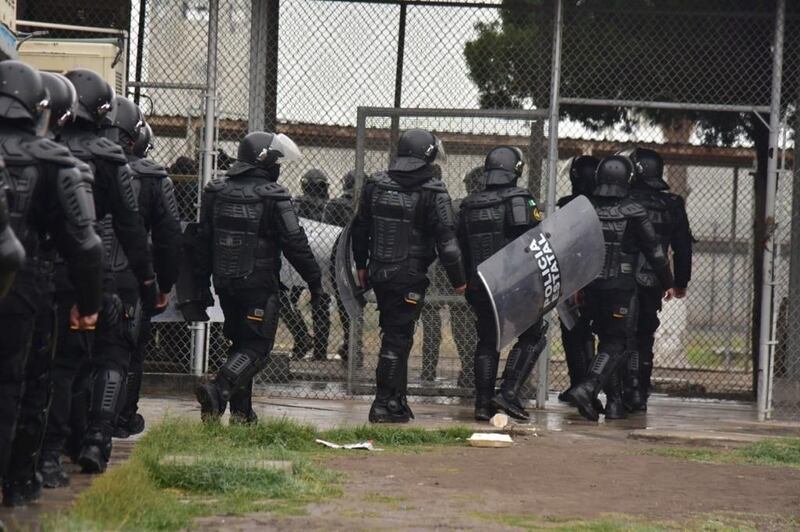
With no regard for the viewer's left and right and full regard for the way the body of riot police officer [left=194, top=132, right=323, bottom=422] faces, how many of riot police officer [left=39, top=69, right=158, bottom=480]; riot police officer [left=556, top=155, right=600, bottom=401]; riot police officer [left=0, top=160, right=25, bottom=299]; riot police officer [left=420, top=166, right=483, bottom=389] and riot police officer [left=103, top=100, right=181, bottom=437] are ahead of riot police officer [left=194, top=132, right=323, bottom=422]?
2

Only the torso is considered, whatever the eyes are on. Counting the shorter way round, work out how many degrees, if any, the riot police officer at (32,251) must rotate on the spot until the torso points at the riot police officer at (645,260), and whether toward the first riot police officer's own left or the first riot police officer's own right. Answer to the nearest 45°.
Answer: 0° — they already face them

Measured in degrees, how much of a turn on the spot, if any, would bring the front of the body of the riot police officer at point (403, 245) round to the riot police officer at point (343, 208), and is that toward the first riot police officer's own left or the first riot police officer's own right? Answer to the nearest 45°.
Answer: approximately 45° to the first riot police officer's own left

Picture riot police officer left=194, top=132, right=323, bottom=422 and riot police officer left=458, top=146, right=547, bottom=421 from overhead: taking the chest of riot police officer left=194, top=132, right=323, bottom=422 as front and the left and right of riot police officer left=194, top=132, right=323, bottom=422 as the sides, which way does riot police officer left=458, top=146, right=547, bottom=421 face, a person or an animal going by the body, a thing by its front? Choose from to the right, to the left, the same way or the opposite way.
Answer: the same way

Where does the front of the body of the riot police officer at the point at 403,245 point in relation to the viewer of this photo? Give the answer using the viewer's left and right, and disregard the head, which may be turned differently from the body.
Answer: facing away from the viewer and to the right of the viewer

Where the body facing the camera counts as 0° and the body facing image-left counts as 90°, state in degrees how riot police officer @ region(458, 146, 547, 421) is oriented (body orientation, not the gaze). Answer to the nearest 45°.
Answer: approximately 225°

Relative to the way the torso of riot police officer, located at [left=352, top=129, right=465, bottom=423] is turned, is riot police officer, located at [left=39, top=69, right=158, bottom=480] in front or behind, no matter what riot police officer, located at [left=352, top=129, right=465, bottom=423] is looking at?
behind

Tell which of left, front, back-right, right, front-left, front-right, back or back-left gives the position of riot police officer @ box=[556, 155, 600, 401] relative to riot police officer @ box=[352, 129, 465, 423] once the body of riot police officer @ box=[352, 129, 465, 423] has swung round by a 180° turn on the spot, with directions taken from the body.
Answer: back

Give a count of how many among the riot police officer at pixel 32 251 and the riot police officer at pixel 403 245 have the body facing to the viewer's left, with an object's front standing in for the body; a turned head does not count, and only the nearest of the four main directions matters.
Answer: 0

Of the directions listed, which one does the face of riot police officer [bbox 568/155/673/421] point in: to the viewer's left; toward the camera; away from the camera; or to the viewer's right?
away from the camera

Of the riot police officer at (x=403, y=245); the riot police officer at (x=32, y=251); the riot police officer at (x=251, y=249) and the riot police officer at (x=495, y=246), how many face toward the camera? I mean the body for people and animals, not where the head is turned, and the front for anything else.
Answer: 0

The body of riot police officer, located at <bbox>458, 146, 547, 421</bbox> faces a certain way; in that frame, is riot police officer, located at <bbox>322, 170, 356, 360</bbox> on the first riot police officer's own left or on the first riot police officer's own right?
on the first riot police officer's own left

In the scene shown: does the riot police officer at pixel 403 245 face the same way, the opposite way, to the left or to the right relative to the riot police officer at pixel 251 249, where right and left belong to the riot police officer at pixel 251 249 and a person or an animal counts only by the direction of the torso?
the same way

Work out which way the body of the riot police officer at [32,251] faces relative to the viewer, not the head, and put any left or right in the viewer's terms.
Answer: facing away from the viewer and to the right of the viewer
